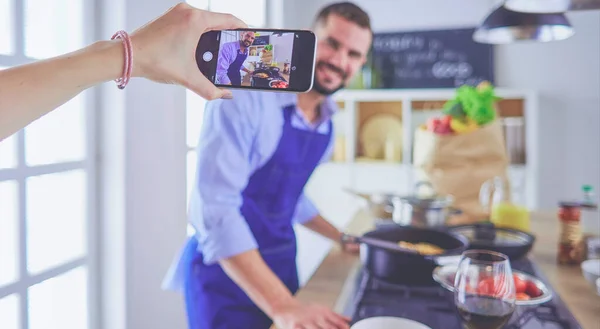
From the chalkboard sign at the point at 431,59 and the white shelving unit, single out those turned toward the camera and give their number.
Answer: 2

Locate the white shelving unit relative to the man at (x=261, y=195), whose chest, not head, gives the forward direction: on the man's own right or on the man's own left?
on the man's own left

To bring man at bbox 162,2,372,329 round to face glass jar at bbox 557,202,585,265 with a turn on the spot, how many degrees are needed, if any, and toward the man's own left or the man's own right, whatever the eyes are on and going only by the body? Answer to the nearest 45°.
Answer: approximately 45° to the man's own left

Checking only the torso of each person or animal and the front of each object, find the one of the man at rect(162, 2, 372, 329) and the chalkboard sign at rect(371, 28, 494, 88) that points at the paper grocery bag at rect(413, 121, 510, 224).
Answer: the chalkboard sign

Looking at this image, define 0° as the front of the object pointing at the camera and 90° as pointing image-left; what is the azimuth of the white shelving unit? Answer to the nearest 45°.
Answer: approximately 0°
